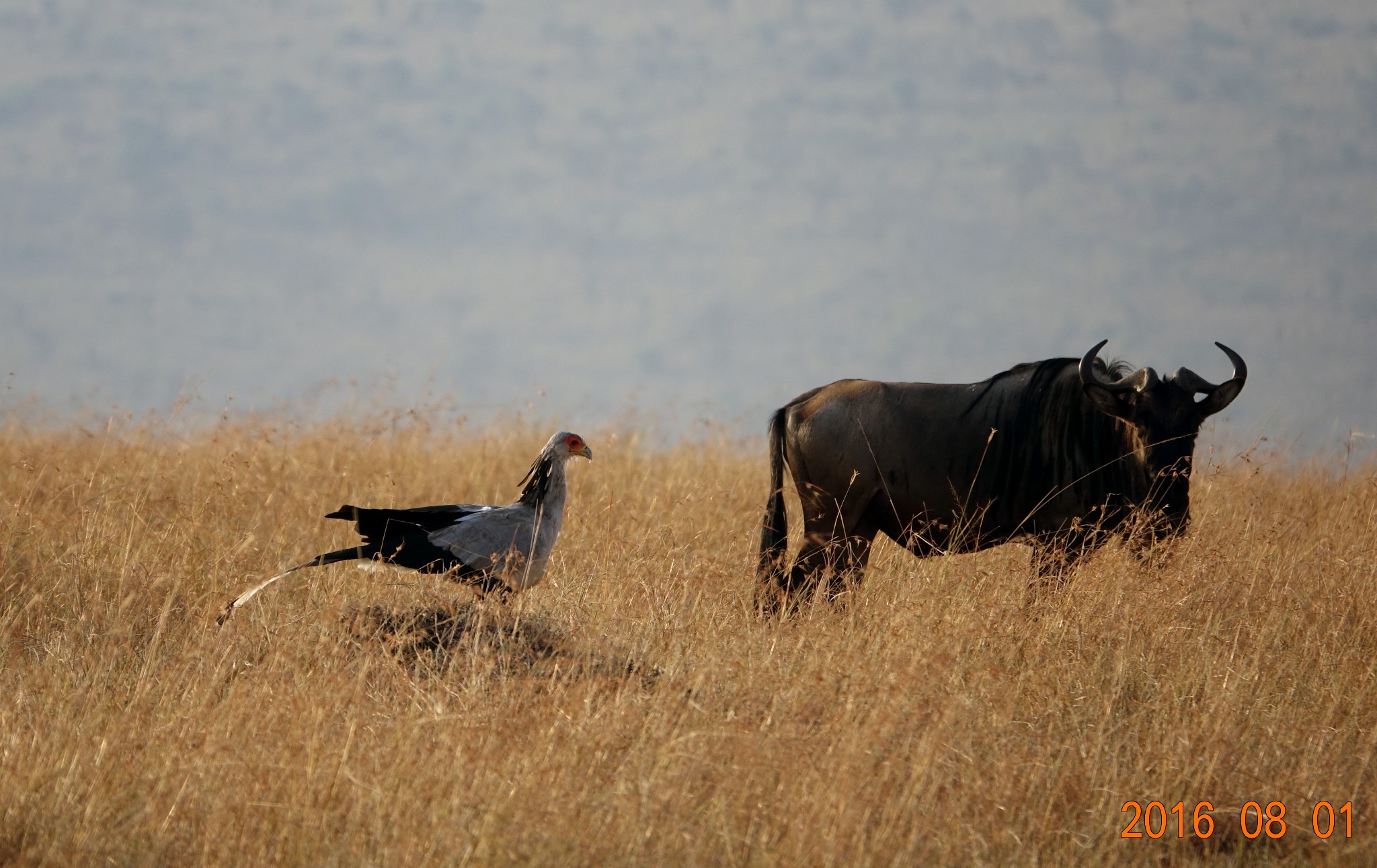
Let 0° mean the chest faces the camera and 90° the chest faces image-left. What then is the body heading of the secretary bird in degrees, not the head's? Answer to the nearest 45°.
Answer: approximately 270°

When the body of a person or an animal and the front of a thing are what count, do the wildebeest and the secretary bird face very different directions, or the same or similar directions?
same or similar directions

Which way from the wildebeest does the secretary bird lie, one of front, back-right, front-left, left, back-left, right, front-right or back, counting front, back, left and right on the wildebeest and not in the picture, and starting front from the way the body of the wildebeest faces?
back-right

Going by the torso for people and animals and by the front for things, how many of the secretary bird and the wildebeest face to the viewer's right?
2

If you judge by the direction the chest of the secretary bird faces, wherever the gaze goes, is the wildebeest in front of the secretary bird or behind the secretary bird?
in front

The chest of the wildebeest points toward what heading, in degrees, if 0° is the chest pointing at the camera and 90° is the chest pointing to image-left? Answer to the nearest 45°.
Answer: approximately 270°
